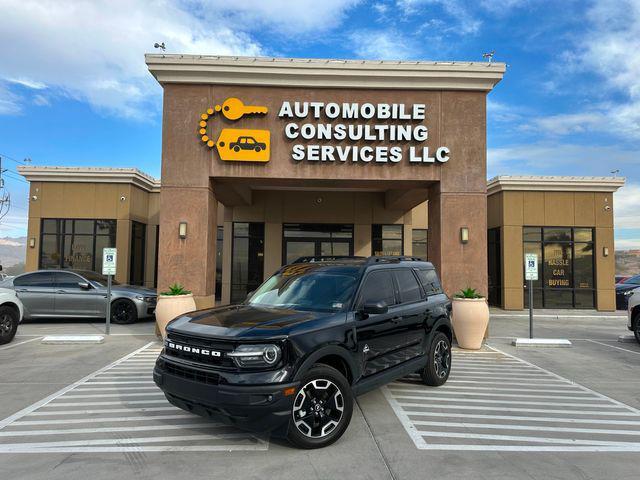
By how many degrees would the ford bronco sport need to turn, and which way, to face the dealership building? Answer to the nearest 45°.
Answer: approximately 135° to its right

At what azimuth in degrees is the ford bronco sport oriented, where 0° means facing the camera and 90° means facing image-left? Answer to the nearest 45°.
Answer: approximately 45°

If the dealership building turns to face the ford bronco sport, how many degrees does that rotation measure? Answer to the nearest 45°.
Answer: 0° — it already faces it

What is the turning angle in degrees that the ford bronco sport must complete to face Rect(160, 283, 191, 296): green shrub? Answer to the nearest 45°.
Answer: approximately 90° to its right

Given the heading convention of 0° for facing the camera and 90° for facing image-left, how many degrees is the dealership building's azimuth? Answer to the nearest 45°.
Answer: approximately 0°

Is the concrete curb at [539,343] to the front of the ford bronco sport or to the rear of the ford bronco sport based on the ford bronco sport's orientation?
to the rear

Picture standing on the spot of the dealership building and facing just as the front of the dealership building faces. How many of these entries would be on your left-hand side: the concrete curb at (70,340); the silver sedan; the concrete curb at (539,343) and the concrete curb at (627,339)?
2

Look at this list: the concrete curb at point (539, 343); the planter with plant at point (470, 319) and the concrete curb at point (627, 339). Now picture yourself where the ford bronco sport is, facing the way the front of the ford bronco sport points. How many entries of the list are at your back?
3

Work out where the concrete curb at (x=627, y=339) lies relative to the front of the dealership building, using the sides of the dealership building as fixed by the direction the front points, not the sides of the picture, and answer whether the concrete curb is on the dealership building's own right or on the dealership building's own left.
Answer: on the dealership building's own left

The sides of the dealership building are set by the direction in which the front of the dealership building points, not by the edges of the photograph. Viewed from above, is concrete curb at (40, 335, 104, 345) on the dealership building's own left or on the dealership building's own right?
on the dealership building's own right

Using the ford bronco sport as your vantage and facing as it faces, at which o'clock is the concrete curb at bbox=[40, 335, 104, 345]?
The concrete curb is roughly at 3 o'clock from the ford bronco sport.

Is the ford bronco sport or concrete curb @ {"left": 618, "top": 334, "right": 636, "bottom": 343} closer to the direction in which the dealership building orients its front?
the ford bronco sport
